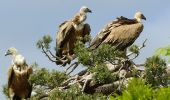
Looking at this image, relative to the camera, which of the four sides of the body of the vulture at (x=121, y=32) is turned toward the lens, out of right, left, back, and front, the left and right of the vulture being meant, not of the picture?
right

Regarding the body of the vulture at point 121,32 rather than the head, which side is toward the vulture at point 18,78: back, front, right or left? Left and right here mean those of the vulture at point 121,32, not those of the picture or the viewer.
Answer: back
